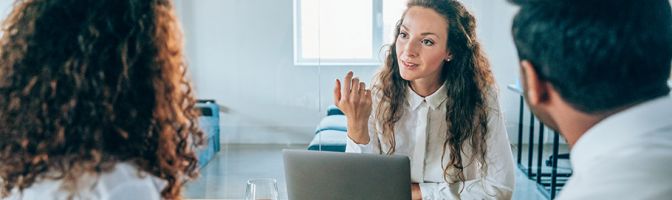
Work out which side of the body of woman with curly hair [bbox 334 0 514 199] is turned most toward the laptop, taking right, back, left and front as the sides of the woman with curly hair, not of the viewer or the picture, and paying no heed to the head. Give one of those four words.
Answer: front

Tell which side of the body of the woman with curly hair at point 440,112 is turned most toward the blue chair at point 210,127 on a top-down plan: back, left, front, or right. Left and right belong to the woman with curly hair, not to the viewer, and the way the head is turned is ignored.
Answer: right

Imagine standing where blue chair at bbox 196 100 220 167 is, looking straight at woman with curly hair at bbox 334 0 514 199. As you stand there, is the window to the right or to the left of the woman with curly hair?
left

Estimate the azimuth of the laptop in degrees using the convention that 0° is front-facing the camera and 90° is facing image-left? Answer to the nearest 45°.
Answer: approximately 180°

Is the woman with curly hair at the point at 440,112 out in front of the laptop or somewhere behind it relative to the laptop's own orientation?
in front

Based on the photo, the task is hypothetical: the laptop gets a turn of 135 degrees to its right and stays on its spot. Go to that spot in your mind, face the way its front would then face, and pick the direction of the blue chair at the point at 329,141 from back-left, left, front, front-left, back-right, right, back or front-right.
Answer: back-left

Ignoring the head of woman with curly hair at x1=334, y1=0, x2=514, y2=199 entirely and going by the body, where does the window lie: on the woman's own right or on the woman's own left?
on the woman's own right

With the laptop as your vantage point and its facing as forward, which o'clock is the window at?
The window is roughly at 12 o'clock from the laptop.

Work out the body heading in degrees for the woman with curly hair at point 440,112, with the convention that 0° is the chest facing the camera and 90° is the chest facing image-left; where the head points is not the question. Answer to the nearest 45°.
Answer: approximately 45°

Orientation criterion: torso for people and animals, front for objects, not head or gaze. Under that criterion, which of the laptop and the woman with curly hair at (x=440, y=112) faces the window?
the laptop

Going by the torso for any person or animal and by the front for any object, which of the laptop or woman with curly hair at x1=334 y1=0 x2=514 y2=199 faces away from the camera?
the laptop

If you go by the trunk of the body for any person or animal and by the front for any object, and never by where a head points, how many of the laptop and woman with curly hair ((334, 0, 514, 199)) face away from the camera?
1
